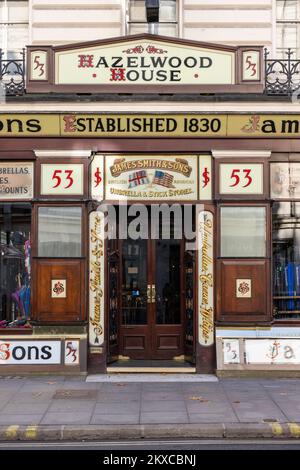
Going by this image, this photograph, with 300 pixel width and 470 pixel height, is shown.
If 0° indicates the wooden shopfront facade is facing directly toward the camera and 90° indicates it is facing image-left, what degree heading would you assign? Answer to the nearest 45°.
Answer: approximately 0°
